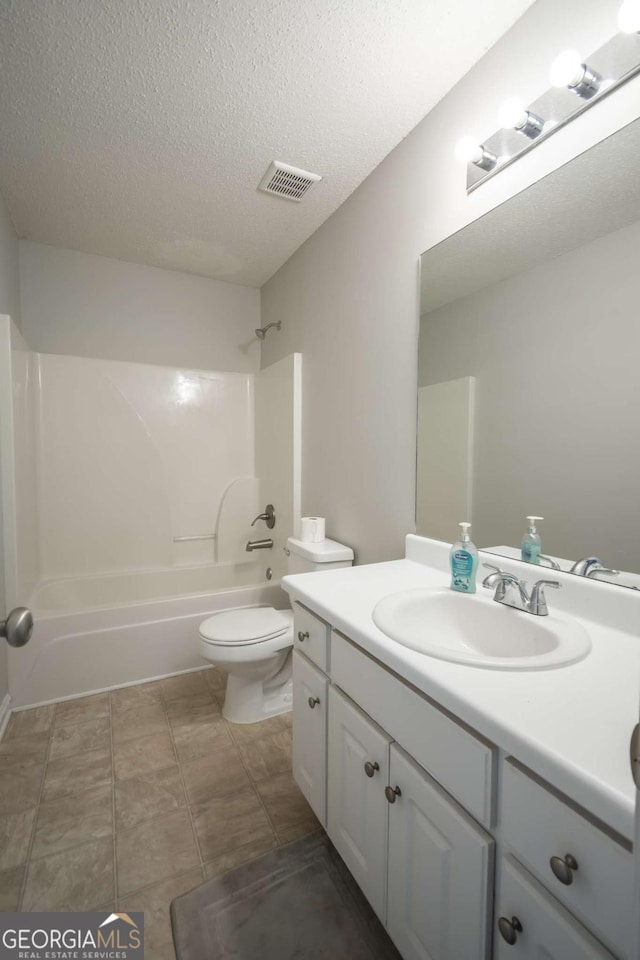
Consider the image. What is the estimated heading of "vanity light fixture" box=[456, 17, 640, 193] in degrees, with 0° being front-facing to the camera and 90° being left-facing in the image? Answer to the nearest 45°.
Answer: approximately 45°

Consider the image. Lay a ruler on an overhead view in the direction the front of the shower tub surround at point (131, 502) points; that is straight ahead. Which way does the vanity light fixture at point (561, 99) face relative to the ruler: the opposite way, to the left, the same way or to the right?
to the right

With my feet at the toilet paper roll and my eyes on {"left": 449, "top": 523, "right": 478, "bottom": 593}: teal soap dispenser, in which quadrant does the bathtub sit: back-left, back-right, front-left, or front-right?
back-right

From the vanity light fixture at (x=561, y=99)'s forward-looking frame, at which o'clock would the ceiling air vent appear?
The ceiling air vent is roughly at 2 o'clock from the vanity light fixture.

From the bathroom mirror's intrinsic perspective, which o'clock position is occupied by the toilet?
The toilet is roughly at 2 o'clock from the bathroom mirror.

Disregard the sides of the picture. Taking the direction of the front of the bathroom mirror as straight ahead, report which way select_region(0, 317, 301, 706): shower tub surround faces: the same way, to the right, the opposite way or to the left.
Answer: to the left

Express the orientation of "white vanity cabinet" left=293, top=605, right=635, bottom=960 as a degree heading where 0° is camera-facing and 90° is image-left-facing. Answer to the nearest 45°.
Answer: approximately 45°
